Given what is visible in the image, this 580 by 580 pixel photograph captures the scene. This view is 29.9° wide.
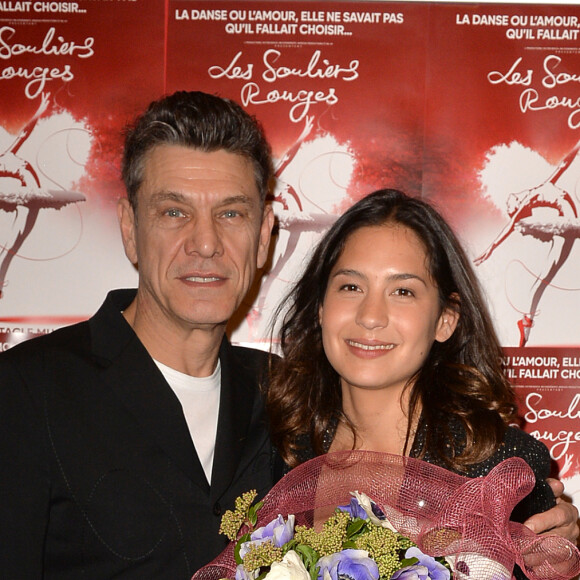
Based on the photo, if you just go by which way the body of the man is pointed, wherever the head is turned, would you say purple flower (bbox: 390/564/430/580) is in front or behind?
in front

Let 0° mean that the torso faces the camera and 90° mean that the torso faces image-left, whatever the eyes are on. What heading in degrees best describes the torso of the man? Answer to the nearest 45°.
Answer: approximately 315°

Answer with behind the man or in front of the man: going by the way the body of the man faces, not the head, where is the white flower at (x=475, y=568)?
in front

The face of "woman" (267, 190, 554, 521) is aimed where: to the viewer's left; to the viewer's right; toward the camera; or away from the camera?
toward the camera

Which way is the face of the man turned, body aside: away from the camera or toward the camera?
toward the camera

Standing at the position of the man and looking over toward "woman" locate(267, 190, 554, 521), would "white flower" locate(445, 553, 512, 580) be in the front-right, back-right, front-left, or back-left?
front-right
